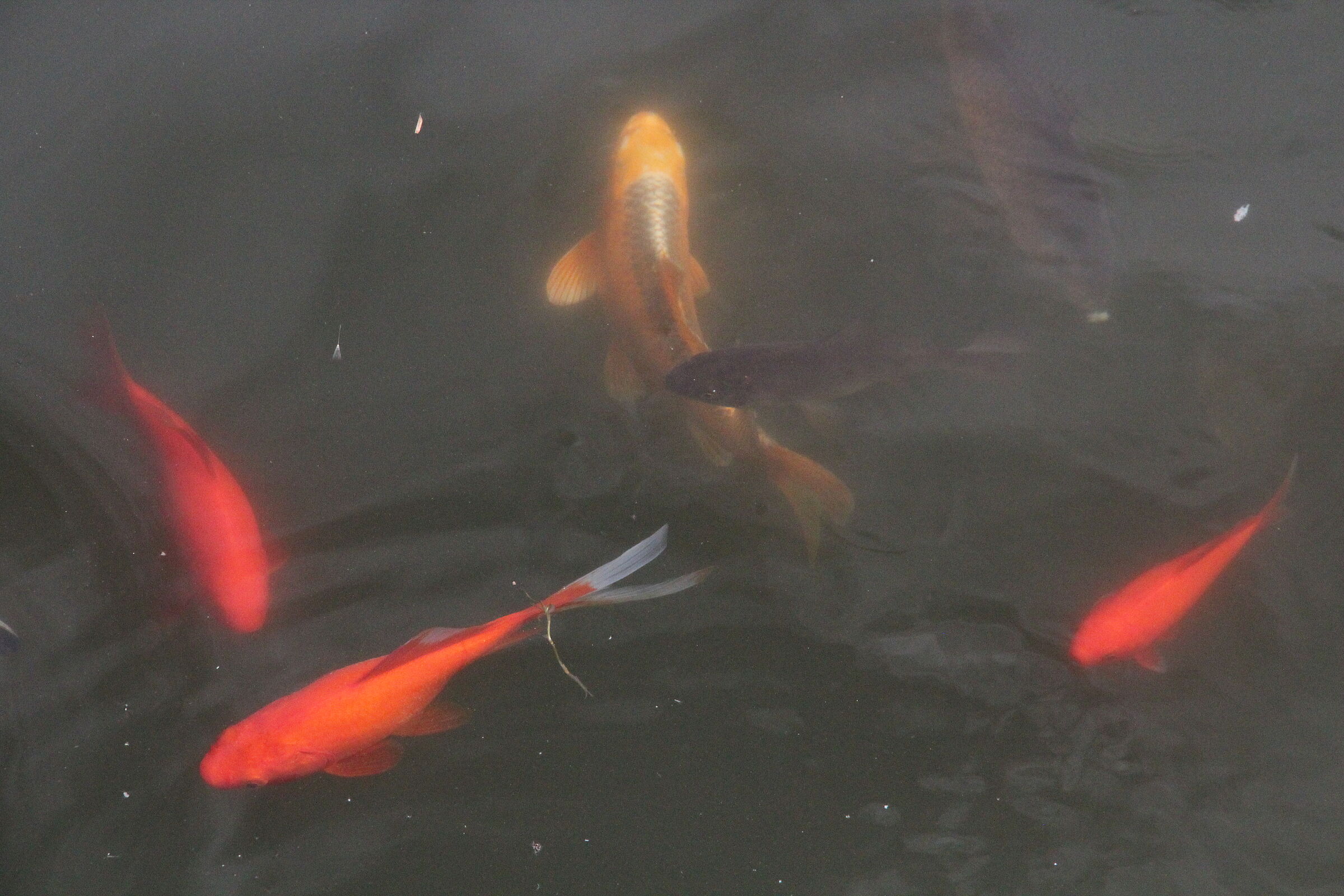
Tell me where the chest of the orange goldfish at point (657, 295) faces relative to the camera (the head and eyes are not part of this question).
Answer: away from the camera

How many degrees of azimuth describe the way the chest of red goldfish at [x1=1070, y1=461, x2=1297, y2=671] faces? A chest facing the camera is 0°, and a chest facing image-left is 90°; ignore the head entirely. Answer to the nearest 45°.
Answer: approximately 45°

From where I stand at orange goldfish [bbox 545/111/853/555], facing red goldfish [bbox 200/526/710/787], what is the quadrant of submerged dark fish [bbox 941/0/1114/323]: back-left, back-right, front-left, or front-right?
back-left

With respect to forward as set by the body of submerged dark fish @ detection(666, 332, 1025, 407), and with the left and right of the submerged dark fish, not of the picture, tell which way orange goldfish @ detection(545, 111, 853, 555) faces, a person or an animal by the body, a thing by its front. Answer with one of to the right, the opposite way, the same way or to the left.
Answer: to the right

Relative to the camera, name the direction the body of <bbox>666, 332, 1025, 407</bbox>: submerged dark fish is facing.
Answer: to the viewer's left

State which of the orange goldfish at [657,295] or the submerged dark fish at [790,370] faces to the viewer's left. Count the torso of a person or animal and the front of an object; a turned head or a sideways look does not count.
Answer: the submerged dark fish

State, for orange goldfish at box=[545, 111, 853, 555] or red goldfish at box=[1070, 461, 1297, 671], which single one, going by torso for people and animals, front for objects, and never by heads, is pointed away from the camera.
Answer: the orange goldfish

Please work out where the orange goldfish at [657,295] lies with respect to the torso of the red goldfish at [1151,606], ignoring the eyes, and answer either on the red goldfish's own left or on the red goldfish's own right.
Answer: on the red goldfish's own right

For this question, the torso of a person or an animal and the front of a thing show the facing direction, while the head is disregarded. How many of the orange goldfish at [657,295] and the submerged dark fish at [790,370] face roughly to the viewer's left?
1
